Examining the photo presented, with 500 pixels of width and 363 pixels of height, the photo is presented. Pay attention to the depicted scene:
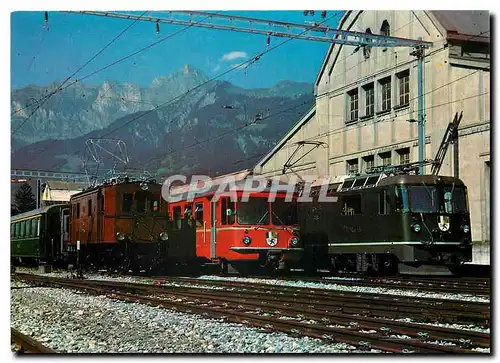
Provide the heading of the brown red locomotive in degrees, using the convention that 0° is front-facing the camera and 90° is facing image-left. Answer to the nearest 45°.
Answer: approximately 315°

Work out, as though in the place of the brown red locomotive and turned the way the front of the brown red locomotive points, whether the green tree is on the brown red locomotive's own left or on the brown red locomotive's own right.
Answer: on the brown red locomotive's own right

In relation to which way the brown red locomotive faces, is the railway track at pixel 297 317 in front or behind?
in front
